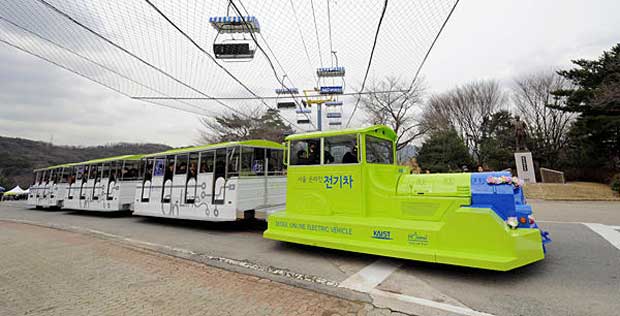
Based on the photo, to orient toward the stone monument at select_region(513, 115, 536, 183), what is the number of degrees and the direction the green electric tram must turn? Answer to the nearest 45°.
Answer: approximately 90° to its left

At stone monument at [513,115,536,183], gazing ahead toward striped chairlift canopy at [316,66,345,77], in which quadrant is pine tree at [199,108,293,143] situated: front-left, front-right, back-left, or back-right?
front-right

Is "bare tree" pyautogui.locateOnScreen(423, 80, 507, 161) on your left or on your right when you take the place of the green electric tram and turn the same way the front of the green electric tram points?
on your left

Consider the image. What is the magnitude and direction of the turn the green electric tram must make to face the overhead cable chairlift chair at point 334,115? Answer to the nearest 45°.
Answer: approximately 135° to its left

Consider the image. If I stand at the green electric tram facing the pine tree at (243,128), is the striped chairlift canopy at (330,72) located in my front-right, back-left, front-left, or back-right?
front-right

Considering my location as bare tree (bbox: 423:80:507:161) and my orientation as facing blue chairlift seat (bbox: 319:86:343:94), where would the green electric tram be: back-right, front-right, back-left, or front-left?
front-left

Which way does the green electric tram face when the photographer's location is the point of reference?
facing the viewer and to the right of the viewer

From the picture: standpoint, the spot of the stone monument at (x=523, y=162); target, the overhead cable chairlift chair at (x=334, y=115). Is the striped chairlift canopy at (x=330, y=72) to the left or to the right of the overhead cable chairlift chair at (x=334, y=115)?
left

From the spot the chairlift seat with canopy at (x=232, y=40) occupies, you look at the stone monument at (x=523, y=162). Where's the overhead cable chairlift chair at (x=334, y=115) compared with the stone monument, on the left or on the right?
left

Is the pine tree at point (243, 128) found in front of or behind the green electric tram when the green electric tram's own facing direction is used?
behind

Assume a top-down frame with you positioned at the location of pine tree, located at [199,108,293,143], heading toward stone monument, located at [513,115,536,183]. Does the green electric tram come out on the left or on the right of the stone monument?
right
